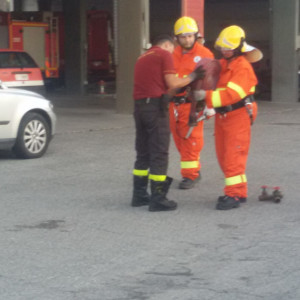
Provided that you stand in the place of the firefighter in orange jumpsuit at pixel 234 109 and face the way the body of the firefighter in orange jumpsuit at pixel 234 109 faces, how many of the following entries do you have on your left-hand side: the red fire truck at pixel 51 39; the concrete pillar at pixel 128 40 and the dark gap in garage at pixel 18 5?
0

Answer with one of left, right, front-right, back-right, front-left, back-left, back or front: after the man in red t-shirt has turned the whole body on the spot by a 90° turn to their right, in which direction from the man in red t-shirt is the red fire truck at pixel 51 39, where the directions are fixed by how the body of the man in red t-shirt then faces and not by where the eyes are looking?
back-left

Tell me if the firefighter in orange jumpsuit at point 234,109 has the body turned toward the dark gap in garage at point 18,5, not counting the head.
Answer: no

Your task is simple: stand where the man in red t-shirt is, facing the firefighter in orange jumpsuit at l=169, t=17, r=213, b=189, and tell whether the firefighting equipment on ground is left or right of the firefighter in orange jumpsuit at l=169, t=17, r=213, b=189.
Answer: right

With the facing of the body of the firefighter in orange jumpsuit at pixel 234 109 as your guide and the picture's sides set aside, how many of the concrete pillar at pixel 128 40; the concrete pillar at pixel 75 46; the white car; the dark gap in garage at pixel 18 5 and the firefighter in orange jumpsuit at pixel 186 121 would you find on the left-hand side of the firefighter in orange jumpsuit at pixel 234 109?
0

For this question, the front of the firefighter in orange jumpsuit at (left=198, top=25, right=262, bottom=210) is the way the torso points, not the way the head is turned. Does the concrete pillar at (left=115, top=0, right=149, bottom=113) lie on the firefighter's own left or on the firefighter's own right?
on the firefighter's own right

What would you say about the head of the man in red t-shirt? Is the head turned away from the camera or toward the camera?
away from the camera

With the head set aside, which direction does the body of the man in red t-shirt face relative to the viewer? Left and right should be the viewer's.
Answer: facing away from the viewer and to the right of the viewer

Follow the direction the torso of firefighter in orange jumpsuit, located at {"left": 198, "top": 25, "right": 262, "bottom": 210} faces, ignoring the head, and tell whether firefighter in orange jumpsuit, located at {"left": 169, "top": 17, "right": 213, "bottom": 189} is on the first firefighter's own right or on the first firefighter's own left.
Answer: on the first firefighter's own right

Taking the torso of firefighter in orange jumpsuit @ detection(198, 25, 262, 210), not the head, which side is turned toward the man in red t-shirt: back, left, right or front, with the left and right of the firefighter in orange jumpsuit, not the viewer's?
front

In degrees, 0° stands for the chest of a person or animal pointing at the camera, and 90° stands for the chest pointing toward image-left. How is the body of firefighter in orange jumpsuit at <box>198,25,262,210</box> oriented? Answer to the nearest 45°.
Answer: approximately 90°

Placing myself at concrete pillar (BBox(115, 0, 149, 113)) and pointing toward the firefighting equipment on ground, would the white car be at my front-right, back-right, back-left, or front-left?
front-right

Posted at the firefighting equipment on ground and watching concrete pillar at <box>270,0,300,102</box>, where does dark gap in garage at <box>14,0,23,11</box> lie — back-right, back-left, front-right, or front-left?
front-left

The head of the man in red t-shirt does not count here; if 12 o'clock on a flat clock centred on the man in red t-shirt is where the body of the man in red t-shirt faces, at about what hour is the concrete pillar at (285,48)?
The concrete pillar is roughly at 11 o'clock from the man in red t-shirt.

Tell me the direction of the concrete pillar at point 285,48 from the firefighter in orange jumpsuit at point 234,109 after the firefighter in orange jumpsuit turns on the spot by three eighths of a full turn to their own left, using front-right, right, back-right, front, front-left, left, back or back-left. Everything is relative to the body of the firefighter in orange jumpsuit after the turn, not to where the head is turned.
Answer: back-left

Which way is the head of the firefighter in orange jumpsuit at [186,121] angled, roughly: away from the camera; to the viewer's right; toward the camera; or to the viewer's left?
toward the camera
